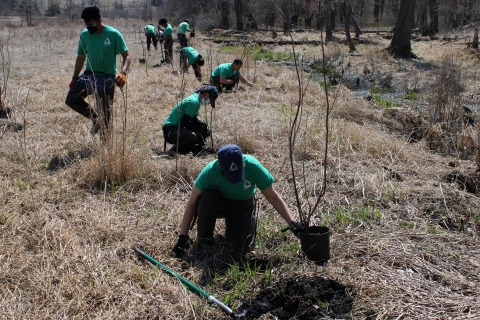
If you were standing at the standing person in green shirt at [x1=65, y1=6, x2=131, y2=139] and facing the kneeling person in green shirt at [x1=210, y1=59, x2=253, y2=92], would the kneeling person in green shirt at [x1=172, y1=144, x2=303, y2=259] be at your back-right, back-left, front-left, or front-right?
back-right

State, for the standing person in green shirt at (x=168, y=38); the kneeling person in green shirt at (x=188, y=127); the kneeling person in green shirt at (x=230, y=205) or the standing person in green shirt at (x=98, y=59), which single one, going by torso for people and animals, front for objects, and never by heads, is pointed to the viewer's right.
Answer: the kneeling person in green shirt at (x=188, y=127)

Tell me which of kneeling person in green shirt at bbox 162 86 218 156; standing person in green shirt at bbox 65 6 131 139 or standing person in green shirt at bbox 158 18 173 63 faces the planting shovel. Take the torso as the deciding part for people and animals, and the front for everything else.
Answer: standing person in green shirt at bbox 65 6 131 139

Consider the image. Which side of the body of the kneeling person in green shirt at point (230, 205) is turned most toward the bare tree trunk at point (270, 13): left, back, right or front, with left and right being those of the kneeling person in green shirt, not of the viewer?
back

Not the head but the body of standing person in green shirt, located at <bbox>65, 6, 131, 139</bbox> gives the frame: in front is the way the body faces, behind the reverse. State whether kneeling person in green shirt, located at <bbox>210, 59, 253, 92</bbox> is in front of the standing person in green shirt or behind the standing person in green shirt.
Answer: behind

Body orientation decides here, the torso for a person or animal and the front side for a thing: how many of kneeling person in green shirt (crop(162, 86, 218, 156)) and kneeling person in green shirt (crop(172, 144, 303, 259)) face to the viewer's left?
0

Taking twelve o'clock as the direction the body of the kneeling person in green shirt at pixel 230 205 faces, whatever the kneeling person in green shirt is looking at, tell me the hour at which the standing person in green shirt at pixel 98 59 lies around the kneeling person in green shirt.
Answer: The standing person in green shirt is roughly at 5 o'clock from the kneeling person in green shirt.

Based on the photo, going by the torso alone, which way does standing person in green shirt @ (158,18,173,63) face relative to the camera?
to the viewer's left

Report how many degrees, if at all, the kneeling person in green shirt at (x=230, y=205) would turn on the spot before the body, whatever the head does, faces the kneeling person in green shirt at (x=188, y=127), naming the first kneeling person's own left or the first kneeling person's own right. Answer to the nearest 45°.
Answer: approximately 180°

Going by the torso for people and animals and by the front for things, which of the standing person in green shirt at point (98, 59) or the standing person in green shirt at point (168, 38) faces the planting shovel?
the standing person in green shirt at point (98, 59)

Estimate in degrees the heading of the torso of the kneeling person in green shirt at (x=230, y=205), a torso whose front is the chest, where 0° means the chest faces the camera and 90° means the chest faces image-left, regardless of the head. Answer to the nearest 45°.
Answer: approximately 0°
